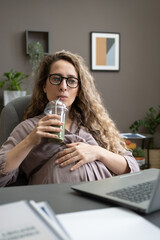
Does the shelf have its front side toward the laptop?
yes

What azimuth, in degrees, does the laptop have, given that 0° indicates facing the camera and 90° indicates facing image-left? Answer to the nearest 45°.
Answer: approximately 135°

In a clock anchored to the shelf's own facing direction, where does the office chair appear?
The office chair is roughly at 12 o'clock from the shelf.

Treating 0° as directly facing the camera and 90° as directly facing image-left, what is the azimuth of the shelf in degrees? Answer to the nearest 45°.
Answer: approximately 0°

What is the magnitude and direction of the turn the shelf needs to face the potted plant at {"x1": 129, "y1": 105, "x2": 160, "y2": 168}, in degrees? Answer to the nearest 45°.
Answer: approximately 90° to its left

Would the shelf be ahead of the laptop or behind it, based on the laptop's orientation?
ahead

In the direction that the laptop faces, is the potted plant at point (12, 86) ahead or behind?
ahead

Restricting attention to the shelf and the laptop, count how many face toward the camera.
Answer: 1

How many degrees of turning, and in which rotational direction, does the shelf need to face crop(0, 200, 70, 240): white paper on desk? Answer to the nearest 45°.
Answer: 0° — it already faces it

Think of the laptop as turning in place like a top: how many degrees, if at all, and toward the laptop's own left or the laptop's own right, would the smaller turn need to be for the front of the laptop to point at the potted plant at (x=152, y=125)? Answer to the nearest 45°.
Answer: approximately 45° to the laptop's own right
